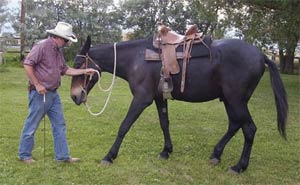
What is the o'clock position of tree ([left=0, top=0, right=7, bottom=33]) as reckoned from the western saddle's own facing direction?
The tree is roughly at 2 o'clock from the western saddle.

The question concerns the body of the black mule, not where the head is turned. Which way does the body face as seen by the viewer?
to the viewer's left

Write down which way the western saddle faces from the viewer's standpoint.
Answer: facing to the left of the viewer

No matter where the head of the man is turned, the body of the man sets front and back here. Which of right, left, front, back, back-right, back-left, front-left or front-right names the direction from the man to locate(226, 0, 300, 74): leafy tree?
front-left

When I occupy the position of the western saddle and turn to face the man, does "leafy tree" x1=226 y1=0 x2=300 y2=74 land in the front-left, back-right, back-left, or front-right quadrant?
back-right

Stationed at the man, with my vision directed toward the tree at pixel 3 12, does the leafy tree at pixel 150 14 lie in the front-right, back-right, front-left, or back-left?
front-right

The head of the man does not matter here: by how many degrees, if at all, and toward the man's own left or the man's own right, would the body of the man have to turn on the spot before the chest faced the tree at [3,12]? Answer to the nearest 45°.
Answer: approximately 90° to the man's own left

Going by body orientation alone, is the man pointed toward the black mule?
yes

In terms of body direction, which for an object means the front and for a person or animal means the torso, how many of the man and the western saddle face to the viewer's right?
1

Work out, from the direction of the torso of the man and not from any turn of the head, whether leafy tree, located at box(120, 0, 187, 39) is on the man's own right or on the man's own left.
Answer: on the man's own left

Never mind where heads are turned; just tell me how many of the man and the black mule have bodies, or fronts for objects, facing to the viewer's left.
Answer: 1

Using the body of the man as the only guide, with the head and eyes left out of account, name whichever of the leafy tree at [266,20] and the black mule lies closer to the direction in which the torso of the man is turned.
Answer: the black mule

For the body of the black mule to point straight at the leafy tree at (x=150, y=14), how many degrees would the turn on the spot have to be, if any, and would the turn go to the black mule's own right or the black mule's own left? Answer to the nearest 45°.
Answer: approximately 90° to the black mule's own right

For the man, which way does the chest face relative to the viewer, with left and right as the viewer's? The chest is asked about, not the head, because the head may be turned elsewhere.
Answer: facing to the right of the viewer

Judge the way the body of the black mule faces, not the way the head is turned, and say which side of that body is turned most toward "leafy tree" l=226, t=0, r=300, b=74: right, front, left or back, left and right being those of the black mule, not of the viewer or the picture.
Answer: right

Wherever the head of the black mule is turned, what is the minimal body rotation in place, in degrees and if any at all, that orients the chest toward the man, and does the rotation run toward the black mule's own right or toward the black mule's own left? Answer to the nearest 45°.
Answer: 0° — it already faces them
